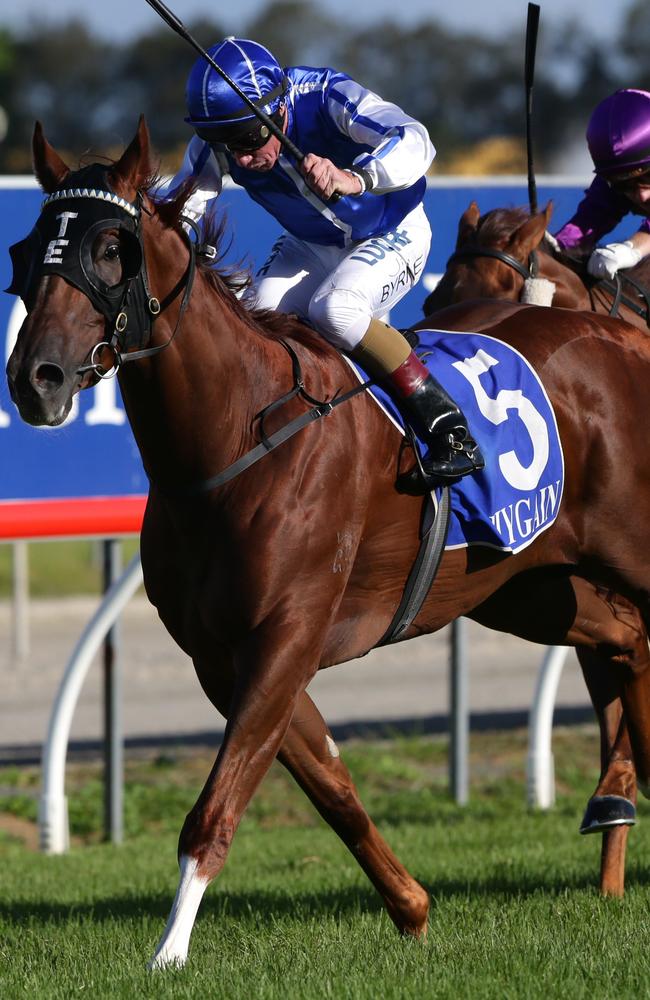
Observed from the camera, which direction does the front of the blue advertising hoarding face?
facing the viewer

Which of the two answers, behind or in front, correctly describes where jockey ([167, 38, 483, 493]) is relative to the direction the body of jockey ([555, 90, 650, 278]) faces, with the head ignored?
in front

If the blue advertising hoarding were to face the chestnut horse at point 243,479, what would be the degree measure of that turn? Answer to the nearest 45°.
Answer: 0° — it already faces it

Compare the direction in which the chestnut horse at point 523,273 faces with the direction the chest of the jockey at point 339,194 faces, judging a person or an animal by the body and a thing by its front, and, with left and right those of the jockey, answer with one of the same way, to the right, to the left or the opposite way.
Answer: the same way

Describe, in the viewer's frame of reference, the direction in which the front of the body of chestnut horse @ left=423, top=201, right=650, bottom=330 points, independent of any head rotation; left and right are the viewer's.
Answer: facing the viewer and to the left of the viewer

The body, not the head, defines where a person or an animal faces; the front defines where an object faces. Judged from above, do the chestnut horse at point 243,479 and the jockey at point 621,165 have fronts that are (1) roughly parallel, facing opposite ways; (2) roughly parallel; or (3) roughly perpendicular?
roughly parallel

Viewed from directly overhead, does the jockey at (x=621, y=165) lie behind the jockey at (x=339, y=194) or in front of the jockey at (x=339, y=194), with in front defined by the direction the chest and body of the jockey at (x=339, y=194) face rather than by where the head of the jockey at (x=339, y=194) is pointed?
behind

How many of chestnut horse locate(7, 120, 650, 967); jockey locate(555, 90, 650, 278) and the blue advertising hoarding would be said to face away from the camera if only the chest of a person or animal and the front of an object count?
0

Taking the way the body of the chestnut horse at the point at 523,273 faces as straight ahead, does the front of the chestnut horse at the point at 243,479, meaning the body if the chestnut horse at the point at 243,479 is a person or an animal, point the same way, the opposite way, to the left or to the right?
the same way

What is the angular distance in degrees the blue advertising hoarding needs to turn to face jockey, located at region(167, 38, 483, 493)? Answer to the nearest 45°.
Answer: approximately 45° to its left

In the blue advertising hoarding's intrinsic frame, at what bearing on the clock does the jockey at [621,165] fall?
The jockey is roughly at 10 o'clock from the blue advertising hoarding.
